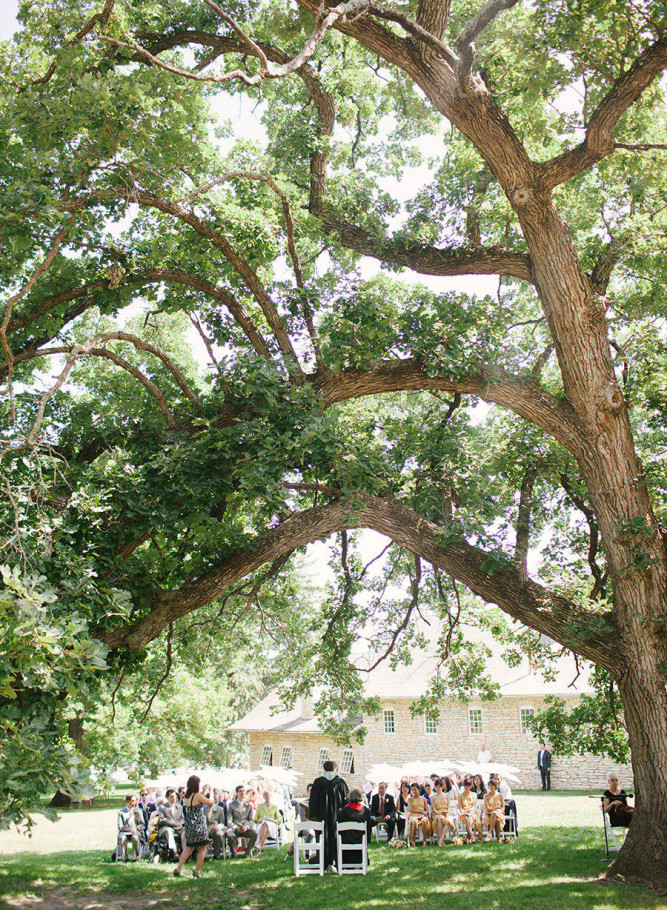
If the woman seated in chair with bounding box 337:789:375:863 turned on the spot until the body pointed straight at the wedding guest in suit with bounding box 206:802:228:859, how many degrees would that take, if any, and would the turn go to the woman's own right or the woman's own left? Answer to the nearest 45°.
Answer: approximately 45° to the woman's own left

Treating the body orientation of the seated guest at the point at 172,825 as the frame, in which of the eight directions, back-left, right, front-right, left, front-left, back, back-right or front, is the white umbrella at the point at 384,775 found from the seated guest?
left

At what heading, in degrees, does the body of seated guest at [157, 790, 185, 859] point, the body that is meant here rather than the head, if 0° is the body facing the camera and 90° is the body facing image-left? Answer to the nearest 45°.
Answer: approximately 315°

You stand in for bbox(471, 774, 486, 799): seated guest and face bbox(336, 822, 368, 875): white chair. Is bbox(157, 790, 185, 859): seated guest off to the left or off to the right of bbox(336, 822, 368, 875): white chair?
right

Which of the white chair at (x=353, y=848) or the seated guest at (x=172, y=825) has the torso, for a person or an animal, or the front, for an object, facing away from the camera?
the white chair

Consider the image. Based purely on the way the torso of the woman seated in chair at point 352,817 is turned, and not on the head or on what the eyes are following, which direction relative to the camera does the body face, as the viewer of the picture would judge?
away from the camera

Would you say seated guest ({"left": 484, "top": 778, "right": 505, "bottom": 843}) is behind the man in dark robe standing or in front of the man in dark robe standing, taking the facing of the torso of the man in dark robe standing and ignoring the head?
in front

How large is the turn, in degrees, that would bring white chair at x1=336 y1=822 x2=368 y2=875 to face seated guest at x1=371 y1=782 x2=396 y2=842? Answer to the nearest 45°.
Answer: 0° — it already faces them

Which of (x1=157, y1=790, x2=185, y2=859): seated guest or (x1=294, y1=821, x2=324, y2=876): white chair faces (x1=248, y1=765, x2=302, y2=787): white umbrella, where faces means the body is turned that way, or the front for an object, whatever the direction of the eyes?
the white chair
